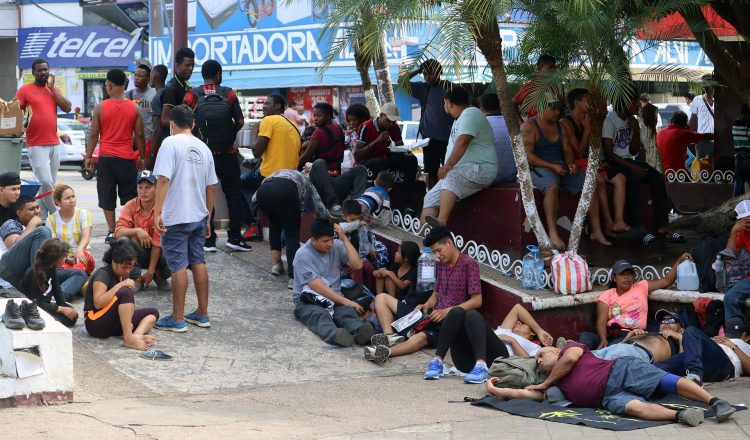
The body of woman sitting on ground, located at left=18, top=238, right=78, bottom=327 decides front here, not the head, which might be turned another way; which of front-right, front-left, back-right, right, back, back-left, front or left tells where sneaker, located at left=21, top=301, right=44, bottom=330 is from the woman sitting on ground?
front-right

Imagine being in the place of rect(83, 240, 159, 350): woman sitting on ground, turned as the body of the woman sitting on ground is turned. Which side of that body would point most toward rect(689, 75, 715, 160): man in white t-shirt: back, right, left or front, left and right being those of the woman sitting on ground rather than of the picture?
left

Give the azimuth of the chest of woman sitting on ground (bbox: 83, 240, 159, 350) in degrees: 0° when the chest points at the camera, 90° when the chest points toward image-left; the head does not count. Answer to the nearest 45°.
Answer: approximately 315°

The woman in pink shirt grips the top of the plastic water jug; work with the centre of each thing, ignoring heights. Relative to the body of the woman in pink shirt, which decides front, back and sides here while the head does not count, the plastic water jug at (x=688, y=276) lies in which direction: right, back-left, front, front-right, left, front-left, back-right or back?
back-left

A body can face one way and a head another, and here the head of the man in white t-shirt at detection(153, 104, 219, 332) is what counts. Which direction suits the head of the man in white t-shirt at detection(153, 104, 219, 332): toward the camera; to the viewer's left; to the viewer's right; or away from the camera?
away from the camera

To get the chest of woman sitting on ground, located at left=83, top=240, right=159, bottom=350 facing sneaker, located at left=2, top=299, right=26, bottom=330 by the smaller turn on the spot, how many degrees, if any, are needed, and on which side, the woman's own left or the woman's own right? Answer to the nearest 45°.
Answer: approximately 90° to the woman's own right

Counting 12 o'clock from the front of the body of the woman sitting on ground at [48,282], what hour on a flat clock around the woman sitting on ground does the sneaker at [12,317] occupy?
The sneaker is roughly at 2 o'clock from the woman sitting on ground.

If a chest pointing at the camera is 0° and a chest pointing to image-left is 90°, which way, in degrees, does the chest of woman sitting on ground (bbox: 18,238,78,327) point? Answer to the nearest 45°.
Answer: approximately 315°

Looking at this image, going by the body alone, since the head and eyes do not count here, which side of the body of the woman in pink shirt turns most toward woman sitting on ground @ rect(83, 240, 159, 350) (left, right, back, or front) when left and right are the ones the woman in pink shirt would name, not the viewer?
right
